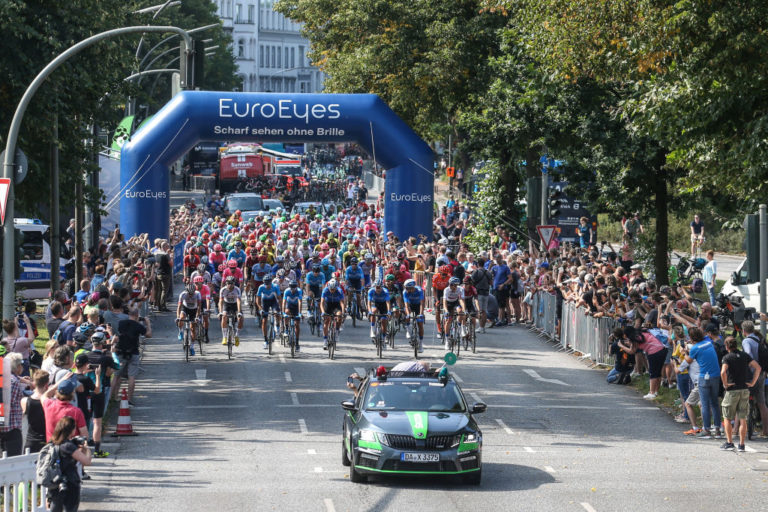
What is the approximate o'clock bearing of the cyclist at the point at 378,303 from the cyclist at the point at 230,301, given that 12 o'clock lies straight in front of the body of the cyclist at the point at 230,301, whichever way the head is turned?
the cyclist at the point at 378,303 is roughly at 9 o'clock from the cyclist at the point at 230,301.

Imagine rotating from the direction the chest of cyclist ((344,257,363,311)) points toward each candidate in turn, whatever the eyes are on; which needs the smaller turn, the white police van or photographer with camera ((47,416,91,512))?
the photographer with camera

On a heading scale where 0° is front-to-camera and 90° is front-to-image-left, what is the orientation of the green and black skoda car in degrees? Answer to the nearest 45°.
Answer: approximately 0°

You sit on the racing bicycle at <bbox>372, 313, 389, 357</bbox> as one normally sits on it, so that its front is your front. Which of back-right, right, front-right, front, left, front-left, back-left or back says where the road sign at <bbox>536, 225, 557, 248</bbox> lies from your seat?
back-left

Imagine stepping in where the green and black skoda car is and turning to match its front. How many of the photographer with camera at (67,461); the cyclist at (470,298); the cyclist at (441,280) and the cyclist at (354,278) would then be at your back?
3

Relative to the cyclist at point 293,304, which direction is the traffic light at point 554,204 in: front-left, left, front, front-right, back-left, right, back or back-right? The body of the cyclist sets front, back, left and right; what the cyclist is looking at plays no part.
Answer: back-left

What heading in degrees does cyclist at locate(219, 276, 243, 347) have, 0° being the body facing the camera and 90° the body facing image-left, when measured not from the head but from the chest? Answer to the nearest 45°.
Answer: approximately 0°

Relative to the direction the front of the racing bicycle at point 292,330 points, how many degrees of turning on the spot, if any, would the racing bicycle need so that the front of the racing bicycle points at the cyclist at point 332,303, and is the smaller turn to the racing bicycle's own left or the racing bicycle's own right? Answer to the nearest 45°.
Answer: approximately 90° to the racing bicycle's own left

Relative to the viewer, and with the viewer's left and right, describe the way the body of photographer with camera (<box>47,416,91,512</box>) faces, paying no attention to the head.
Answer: facing to the right of the viewer

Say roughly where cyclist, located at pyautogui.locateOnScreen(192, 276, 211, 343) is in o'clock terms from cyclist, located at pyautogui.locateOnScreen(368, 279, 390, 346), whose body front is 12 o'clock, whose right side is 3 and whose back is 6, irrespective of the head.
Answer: cyclist, located at pyautogui.locateOnScreen(192, 276, 211, 343) is roughly at 3 o'clock from cyclist, located at pyautogui.locateOnScreen(368, 279, 390, 346).
